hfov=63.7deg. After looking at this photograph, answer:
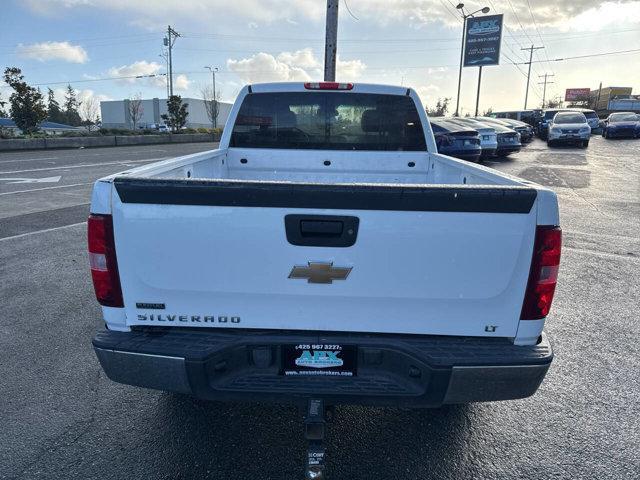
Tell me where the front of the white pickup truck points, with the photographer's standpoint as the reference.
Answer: facing away from the viewer

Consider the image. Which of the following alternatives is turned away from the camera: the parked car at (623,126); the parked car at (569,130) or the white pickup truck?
the white pickup truck

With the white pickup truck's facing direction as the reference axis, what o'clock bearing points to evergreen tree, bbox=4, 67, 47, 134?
The evergreen tree is roughly at 11 o'clock from the white pickup truck.

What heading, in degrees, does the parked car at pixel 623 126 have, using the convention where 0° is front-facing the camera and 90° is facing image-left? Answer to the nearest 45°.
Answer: approximately 0°

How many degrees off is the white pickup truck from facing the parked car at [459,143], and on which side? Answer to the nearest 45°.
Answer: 0° — it already faces it

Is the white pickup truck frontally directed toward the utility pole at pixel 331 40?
yes

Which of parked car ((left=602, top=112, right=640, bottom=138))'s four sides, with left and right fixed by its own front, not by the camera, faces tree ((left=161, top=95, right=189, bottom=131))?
right

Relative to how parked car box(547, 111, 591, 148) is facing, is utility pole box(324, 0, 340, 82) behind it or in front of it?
in front

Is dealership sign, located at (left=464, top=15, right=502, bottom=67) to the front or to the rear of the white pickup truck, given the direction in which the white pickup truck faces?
to the front

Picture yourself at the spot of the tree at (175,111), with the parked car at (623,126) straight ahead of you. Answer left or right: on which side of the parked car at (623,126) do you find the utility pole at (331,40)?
right

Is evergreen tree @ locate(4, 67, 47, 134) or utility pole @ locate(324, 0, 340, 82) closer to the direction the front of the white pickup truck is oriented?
the utility pole
